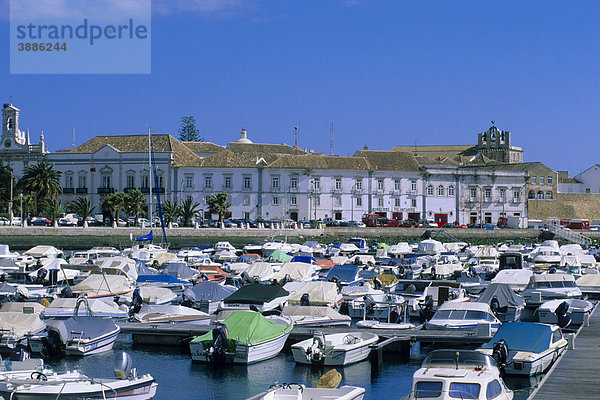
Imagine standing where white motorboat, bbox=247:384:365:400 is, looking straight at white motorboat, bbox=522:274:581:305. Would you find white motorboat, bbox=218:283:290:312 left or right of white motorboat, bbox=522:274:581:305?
left

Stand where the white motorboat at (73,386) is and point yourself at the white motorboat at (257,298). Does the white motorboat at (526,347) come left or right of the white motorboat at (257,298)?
right

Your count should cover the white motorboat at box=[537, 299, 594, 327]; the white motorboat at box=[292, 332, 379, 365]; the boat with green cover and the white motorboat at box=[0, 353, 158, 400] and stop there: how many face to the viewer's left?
1

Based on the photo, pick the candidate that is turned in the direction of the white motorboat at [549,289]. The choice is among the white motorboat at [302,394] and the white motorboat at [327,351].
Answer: the white motorboat at [327,351]

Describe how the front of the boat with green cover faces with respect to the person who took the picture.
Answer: facing away from the viewer and to the right of the viewer

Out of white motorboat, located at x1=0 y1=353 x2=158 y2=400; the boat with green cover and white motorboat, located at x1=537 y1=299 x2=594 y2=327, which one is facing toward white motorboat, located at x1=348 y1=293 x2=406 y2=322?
the boat with green cover
